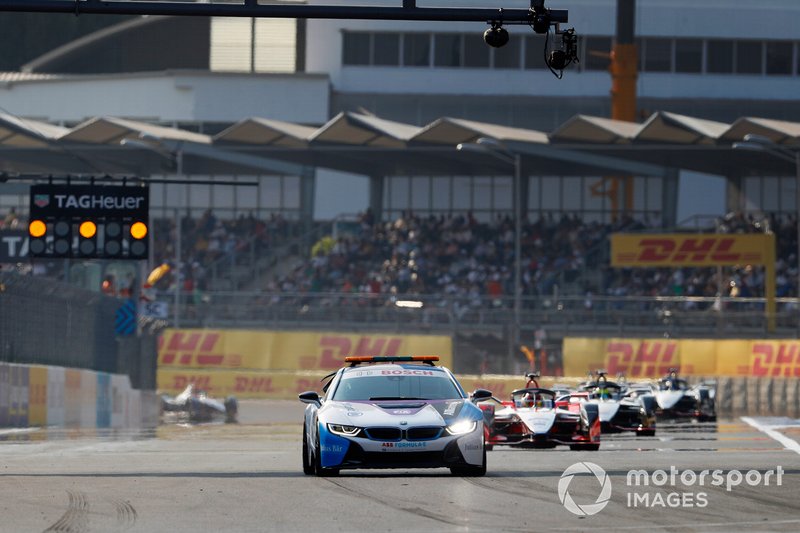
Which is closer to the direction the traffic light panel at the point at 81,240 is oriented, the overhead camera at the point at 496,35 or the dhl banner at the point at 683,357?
the overhead camera

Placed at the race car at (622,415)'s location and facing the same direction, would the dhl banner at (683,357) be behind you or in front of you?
behind

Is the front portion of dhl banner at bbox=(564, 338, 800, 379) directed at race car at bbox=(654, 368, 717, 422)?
yes

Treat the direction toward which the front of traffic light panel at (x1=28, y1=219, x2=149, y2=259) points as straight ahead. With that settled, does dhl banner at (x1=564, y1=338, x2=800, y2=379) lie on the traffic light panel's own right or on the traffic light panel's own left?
on the traffic light panel's own left

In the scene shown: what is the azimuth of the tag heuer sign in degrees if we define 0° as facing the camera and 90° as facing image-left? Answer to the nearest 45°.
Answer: approximately 0°

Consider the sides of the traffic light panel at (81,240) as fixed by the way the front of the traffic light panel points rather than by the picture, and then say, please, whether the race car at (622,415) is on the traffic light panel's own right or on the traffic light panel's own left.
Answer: on the traffic light panel's own left
